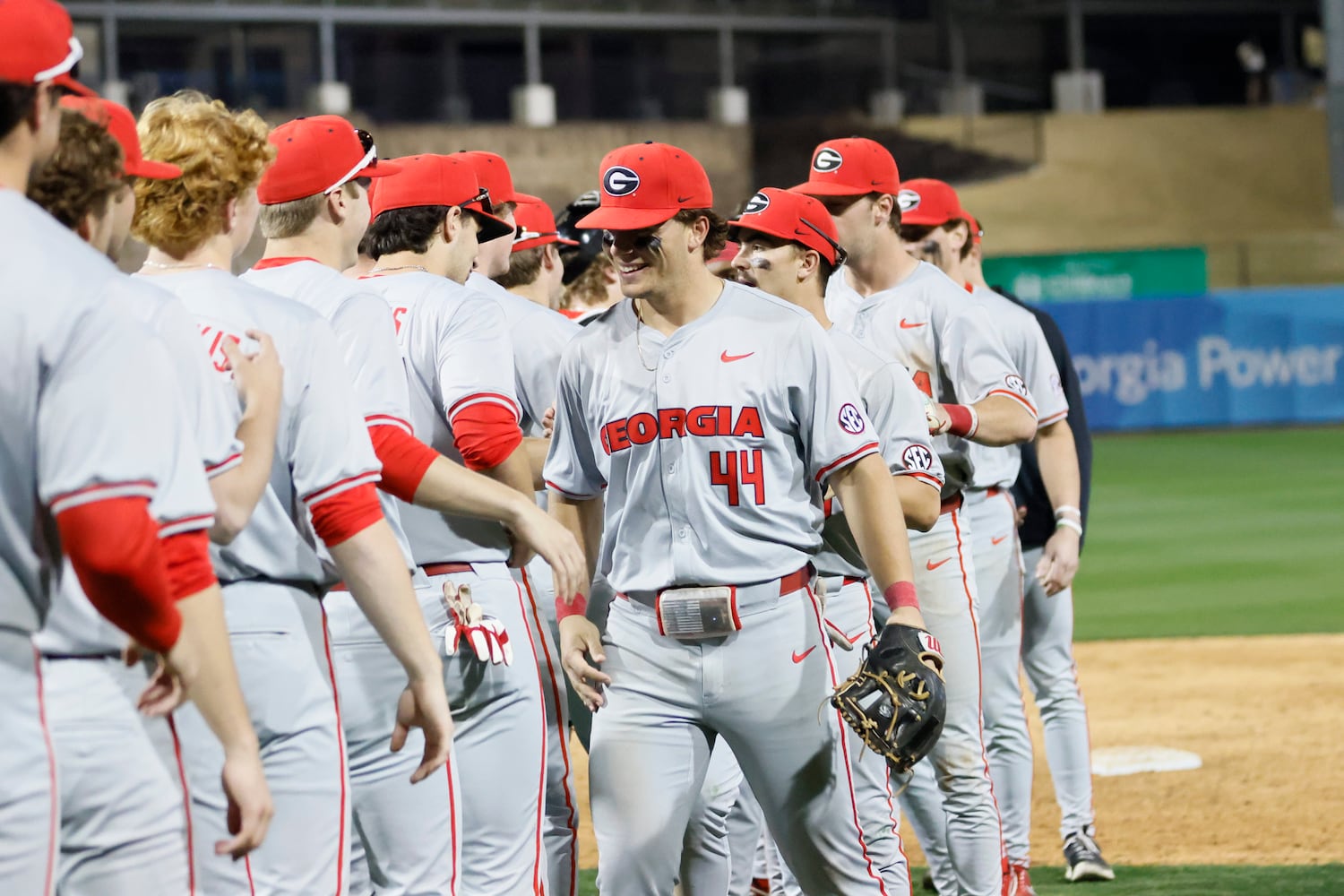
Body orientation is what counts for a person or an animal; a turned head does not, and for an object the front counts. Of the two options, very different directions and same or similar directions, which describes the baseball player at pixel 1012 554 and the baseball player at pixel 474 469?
very different directions

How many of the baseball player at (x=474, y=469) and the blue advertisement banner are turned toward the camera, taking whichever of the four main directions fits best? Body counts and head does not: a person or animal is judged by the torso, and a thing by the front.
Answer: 1

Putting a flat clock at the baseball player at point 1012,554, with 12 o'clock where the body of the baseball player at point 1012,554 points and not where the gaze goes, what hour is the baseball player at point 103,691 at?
the baseball player at point 103,691 is roughly at 11 o'clock from the baseball player at point 1012,554.

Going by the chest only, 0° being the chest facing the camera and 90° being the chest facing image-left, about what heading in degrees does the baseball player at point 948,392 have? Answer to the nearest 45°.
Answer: approximately 45°

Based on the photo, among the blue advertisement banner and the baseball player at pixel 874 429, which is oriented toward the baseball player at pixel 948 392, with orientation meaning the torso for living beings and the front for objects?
the blue advertisement banner

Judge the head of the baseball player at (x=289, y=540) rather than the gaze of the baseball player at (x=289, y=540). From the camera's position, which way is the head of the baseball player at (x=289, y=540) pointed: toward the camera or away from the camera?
away from the camera

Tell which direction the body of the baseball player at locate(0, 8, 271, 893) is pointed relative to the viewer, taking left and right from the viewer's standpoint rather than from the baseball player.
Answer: facing away from the viewer and to the right of the viewer

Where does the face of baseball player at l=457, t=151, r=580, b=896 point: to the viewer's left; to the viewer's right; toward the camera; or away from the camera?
to the viewer's right

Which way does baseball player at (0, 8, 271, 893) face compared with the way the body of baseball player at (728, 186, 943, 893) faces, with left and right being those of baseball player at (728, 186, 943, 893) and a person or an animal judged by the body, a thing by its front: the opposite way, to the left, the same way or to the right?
the opposite way

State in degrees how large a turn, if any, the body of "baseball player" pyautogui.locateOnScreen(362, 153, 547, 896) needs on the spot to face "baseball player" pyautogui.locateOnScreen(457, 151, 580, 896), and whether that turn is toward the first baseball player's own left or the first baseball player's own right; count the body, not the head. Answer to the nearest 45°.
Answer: approximately 45° to the first baseball player's own left

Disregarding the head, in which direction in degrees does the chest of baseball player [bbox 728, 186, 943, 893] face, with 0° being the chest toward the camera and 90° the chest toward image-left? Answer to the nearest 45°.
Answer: approximately 45°
